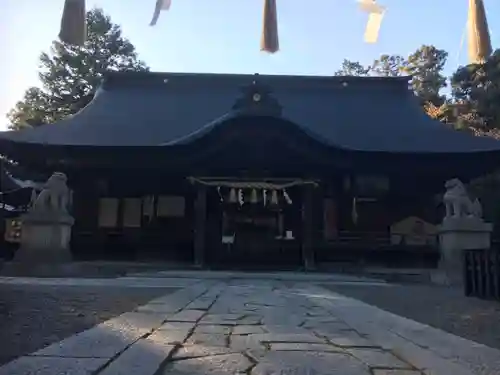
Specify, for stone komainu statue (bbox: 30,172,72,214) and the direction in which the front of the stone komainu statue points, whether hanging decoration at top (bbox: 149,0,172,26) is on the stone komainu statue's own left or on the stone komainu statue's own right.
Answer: on the stone komainu statue's own right

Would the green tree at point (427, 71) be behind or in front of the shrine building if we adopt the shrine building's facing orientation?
behind

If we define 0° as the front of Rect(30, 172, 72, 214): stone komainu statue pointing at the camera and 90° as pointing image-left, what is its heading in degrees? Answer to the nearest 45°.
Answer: approximately 270°

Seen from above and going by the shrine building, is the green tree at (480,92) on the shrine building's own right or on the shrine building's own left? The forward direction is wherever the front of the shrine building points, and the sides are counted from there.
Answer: on the shrine building's own left

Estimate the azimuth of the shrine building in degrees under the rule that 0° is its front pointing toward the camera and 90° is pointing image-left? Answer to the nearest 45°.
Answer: approximately 0°

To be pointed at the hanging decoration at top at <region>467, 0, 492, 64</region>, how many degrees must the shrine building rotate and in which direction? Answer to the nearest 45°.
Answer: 0° — it already faces it
